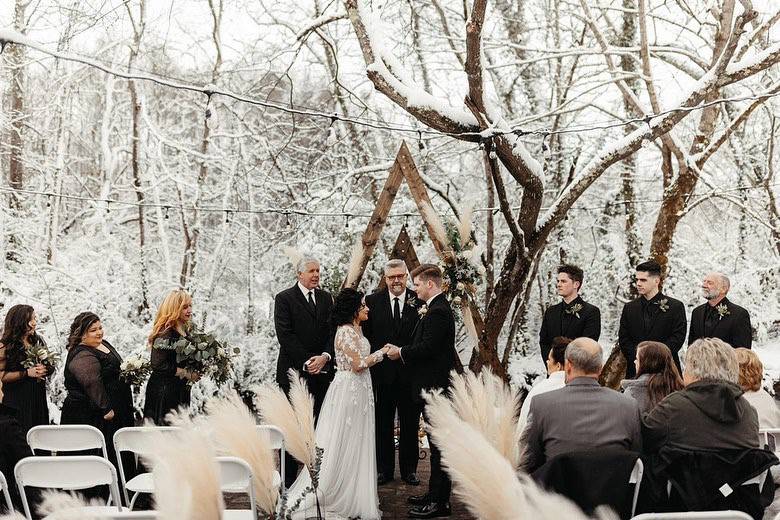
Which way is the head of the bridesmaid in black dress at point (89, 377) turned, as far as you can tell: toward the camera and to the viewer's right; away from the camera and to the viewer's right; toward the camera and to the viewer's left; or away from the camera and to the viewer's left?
toward the camera and to the viewer's right

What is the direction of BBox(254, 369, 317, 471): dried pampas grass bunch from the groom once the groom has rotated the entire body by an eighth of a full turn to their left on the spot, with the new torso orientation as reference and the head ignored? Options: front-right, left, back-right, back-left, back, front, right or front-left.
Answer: front-left

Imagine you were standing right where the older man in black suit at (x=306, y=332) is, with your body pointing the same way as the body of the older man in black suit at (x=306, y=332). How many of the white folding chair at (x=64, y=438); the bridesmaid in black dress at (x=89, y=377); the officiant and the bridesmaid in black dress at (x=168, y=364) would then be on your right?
3

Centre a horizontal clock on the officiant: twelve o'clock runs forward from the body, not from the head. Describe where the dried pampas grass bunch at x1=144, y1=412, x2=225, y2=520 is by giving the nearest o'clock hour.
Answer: The dried pampas grass bunch is roughly at 12 o'clock from the officiant.

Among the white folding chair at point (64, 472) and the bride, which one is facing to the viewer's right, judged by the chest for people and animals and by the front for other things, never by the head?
the bride

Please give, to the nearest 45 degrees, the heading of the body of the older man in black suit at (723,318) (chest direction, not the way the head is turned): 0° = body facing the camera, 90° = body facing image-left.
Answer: approximately 45°

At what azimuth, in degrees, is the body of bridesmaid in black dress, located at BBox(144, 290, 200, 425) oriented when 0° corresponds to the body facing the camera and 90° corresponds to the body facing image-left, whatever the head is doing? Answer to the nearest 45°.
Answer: approximately 270°

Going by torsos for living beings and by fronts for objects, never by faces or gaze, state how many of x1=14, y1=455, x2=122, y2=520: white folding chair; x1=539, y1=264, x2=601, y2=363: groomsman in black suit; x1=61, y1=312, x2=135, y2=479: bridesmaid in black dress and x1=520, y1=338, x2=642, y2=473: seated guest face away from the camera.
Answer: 2

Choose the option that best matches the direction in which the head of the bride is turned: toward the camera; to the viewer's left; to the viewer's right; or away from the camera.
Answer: to the viewer's right

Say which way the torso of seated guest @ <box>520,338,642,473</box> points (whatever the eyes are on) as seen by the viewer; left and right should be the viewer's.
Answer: facing away from the viewer

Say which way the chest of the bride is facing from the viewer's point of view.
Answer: to the viewer's right

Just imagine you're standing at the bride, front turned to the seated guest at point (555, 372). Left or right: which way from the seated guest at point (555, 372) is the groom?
left

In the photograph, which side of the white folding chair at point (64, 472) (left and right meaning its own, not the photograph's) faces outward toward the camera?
back

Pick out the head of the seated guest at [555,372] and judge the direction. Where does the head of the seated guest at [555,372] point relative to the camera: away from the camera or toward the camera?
away from the camera

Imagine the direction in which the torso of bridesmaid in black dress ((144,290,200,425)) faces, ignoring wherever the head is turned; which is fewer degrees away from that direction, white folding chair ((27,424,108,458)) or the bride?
the bride
